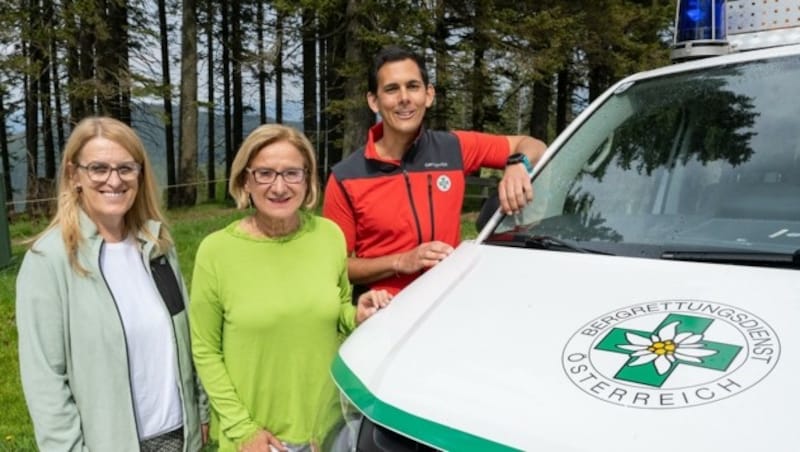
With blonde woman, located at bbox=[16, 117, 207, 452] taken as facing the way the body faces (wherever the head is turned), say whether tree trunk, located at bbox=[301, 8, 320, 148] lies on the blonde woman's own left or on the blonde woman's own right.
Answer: on the blonde woman's own left

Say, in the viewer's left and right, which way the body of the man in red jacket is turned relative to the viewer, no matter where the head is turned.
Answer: facing the viewer

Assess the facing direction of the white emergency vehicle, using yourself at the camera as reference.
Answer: facing the viewer and to the left of the viewer

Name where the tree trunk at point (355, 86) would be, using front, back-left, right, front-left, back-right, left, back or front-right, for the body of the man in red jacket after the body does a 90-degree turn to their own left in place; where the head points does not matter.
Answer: left

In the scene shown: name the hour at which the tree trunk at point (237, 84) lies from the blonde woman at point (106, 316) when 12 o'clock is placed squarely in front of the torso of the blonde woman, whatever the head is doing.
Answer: The tree trunk is roughly at 8 o'clock from the blonde woman.

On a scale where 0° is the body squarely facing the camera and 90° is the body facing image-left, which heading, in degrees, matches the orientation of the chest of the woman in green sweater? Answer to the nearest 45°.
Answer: approximately 0°

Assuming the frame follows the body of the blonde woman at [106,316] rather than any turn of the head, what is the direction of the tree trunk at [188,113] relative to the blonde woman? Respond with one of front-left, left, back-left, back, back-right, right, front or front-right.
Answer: back-left

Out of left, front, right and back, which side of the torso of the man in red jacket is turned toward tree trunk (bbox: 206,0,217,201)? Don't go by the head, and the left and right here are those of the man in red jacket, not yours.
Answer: back

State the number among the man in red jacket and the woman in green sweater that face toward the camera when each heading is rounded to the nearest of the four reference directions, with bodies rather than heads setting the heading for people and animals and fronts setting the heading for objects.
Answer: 2

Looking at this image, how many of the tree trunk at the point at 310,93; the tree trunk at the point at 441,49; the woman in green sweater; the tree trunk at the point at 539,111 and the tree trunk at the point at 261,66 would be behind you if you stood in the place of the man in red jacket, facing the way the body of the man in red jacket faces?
4

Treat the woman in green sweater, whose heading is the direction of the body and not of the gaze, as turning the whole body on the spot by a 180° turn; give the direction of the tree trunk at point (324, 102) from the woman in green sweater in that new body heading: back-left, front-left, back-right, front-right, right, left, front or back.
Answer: front

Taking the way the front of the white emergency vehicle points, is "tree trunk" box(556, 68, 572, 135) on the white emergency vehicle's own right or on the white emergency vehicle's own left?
on the white emergency vehicle's own right
